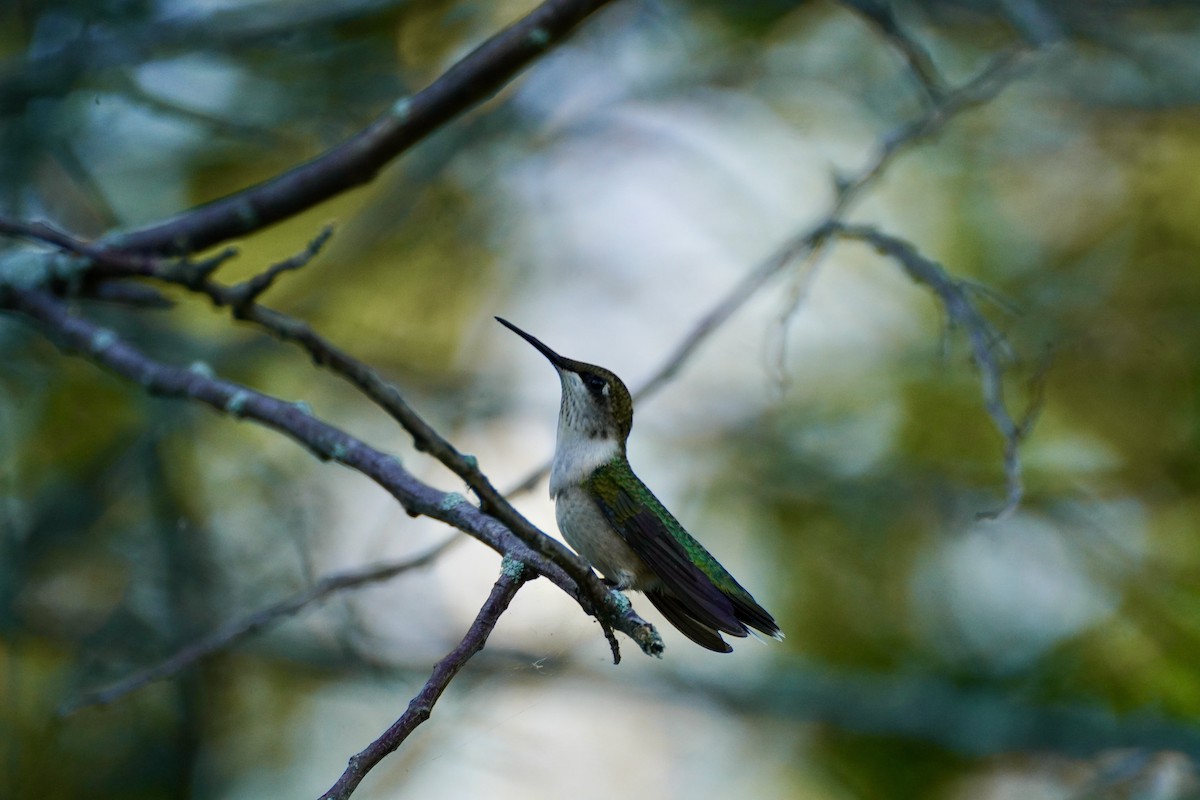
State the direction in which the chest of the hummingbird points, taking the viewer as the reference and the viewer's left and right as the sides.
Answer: facing to the left of the viewer
